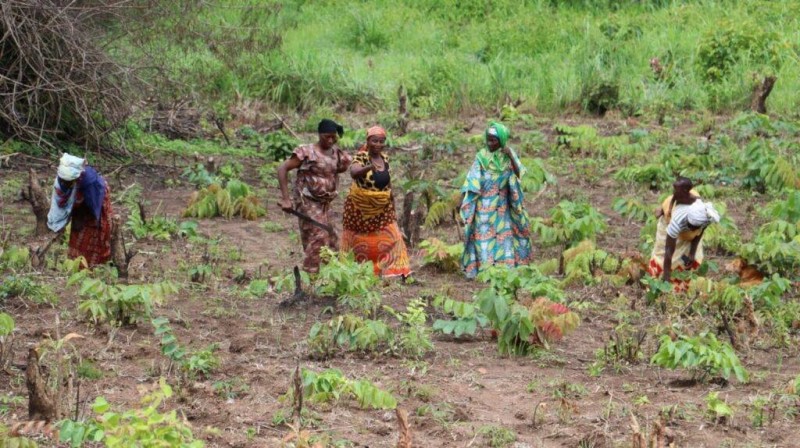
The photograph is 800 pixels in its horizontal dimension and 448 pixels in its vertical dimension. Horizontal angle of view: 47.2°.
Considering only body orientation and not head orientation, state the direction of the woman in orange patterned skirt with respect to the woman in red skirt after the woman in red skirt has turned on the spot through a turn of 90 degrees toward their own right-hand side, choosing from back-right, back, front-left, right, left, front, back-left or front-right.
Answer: back-right

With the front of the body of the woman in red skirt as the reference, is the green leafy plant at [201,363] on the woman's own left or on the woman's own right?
on the woman's own left

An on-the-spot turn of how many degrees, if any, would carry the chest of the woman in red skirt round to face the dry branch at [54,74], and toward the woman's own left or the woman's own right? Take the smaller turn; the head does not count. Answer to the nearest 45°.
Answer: approximately 135° to the woman's own right

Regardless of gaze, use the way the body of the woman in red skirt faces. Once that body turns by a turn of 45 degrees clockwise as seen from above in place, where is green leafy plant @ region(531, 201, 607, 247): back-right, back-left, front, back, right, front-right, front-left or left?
back

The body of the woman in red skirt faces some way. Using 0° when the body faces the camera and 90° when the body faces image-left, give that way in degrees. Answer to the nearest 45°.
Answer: approximately 45°

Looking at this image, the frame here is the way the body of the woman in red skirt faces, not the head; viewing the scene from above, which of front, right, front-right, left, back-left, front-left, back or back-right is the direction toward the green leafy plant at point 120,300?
front-left

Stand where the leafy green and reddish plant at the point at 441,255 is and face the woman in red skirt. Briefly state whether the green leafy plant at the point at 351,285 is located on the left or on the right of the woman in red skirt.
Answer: left

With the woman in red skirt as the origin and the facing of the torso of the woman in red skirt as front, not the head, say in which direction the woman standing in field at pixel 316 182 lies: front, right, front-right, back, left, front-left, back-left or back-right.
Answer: back-left

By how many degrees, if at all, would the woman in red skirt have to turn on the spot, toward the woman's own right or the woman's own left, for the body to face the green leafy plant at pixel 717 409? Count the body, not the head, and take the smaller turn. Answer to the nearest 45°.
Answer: approximately 90° to the woman's own left

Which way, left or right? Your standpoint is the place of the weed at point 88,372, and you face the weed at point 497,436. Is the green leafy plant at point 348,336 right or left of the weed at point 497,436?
left
